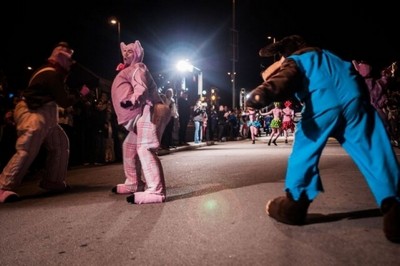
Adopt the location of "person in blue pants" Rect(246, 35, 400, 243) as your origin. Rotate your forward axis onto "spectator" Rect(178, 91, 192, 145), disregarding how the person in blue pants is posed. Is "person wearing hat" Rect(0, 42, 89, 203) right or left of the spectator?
left

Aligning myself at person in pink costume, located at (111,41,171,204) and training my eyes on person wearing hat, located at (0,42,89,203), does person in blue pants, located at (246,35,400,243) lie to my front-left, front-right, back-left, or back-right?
back-left

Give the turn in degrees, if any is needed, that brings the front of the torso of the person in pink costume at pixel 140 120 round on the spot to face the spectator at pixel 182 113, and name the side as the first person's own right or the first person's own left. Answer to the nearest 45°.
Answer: approximately 90° to the first person's own right

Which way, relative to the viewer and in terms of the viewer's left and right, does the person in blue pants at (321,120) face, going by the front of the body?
facing away from the viewer and to the left of the viewer

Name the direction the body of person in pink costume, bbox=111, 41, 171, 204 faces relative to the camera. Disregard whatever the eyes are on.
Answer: to the viewer's left

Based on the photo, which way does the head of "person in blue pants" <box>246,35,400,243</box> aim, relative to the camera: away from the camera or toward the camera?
away from the camera

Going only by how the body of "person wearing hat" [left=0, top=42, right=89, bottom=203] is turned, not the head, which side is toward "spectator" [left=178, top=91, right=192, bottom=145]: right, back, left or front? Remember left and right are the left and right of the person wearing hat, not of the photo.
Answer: left

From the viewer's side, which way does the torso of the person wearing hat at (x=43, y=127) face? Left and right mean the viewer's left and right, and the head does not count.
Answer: facing away from the viewer and to the right of the viewer

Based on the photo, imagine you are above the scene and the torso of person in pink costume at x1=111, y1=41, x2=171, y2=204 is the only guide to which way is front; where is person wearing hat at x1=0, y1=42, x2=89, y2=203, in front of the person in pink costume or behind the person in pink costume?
in front
